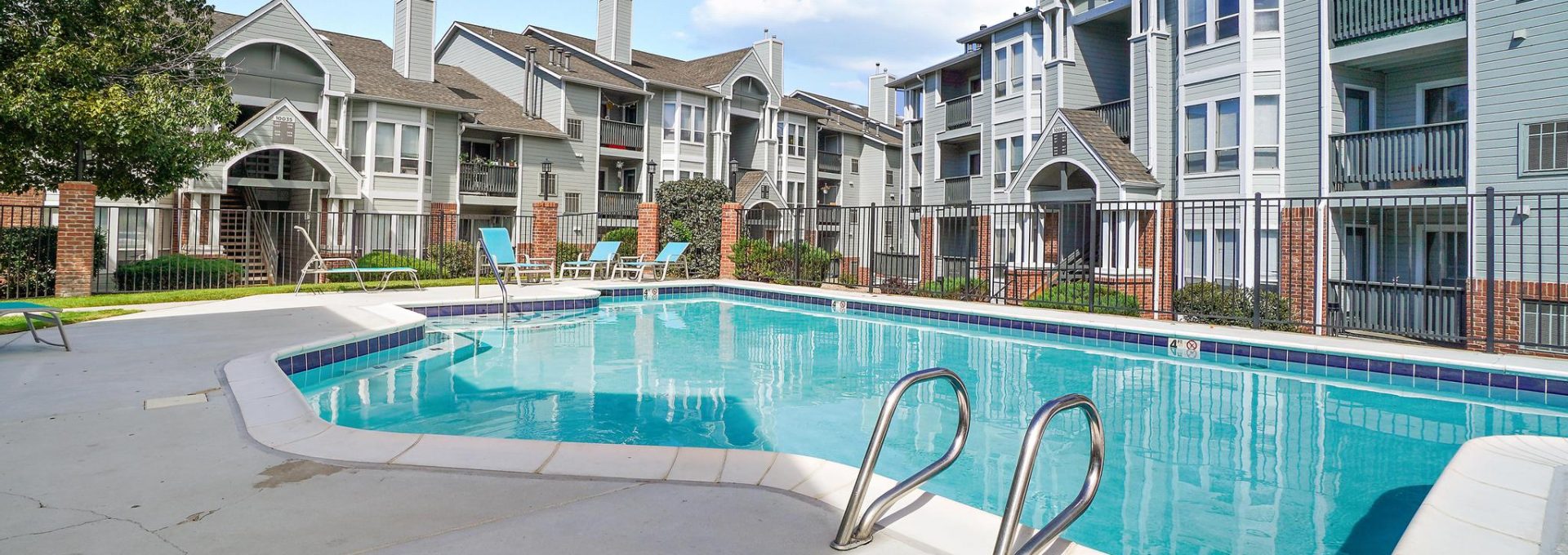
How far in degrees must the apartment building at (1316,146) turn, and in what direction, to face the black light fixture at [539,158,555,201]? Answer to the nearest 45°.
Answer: approximately 45° to its right

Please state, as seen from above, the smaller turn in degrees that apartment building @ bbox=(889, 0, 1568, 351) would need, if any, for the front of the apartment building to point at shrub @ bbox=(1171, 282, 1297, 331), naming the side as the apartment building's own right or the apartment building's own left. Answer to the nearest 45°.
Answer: approximately 45° to the apartment building's own left

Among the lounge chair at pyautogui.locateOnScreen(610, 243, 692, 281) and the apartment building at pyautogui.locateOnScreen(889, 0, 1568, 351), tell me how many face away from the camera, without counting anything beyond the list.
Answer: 0

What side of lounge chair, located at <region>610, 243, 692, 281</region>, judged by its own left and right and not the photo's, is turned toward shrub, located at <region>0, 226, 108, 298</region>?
front

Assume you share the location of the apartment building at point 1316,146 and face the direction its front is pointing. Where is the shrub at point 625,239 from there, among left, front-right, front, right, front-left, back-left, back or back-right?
front-right

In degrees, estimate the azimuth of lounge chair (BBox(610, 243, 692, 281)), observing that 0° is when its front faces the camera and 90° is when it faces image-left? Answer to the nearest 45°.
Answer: approximately 45°

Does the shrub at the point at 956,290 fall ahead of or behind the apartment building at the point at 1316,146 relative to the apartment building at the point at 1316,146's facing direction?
ahead

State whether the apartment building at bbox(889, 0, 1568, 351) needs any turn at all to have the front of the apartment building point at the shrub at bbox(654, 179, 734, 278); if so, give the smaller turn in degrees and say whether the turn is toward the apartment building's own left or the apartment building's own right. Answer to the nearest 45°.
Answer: approximately 45° to the apartment building's own right

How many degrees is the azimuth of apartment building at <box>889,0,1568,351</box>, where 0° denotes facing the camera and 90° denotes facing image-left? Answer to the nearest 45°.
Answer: approximately 45°
